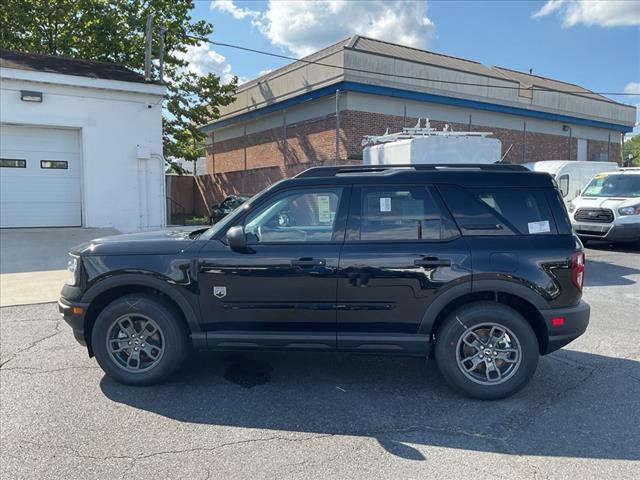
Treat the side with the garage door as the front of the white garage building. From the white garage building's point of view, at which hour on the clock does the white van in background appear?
The white van in background is roughly at 10 o'clock from the white garage building.

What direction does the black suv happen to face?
to the viewer's left

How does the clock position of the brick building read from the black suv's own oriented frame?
The brick building is roughly at 3 o'clock from the black suv.

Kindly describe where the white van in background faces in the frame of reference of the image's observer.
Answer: facing the viewer and to the left of the viewer

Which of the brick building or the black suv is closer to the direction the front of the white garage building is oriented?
the black suv

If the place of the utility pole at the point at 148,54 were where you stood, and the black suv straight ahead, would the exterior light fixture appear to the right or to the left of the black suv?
right

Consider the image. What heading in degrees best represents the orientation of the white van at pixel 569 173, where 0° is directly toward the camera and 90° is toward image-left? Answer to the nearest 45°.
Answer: approximately 45°

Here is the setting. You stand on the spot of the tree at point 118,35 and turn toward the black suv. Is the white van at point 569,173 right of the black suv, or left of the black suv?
left

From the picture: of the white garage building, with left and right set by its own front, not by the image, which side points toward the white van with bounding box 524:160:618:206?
left

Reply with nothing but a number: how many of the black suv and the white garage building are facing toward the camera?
1

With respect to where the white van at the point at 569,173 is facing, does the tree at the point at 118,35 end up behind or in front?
in front

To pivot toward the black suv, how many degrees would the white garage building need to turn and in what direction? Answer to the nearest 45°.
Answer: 0° — it already faces it
